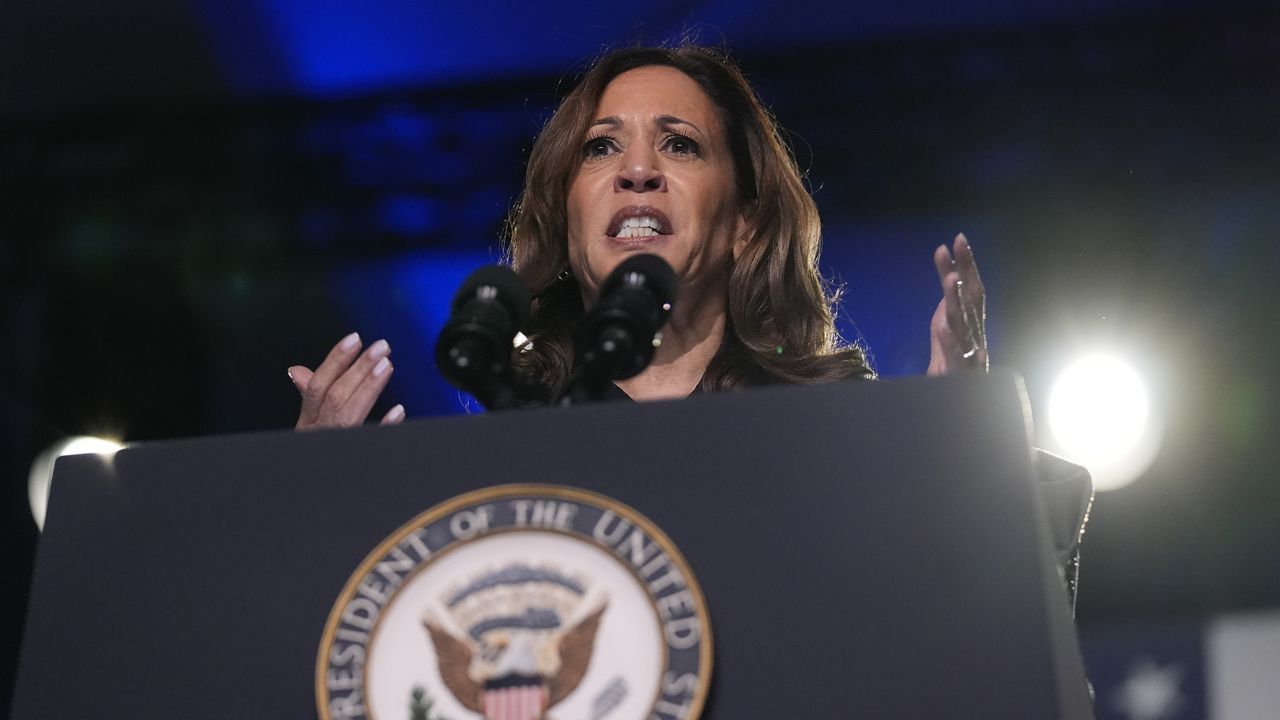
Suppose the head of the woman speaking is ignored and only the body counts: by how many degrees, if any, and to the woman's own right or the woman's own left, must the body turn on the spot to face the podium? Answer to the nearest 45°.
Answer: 0° — they already face it

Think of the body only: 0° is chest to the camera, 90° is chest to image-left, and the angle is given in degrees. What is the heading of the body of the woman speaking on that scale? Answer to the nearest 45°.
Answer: approximately 0°

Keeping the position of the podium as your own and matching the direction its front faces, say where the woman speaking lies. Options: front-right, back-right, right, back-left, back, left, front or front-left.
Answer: back

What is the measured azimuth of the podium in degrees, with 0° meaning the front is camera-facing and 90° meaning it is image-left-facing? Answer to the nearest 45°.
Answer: approximately 0°

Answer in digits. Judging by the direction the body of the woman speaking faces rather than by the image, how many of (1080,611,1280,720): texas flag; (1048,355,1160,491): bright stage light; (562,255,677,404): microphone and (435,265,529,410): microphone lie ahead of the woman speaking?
2
